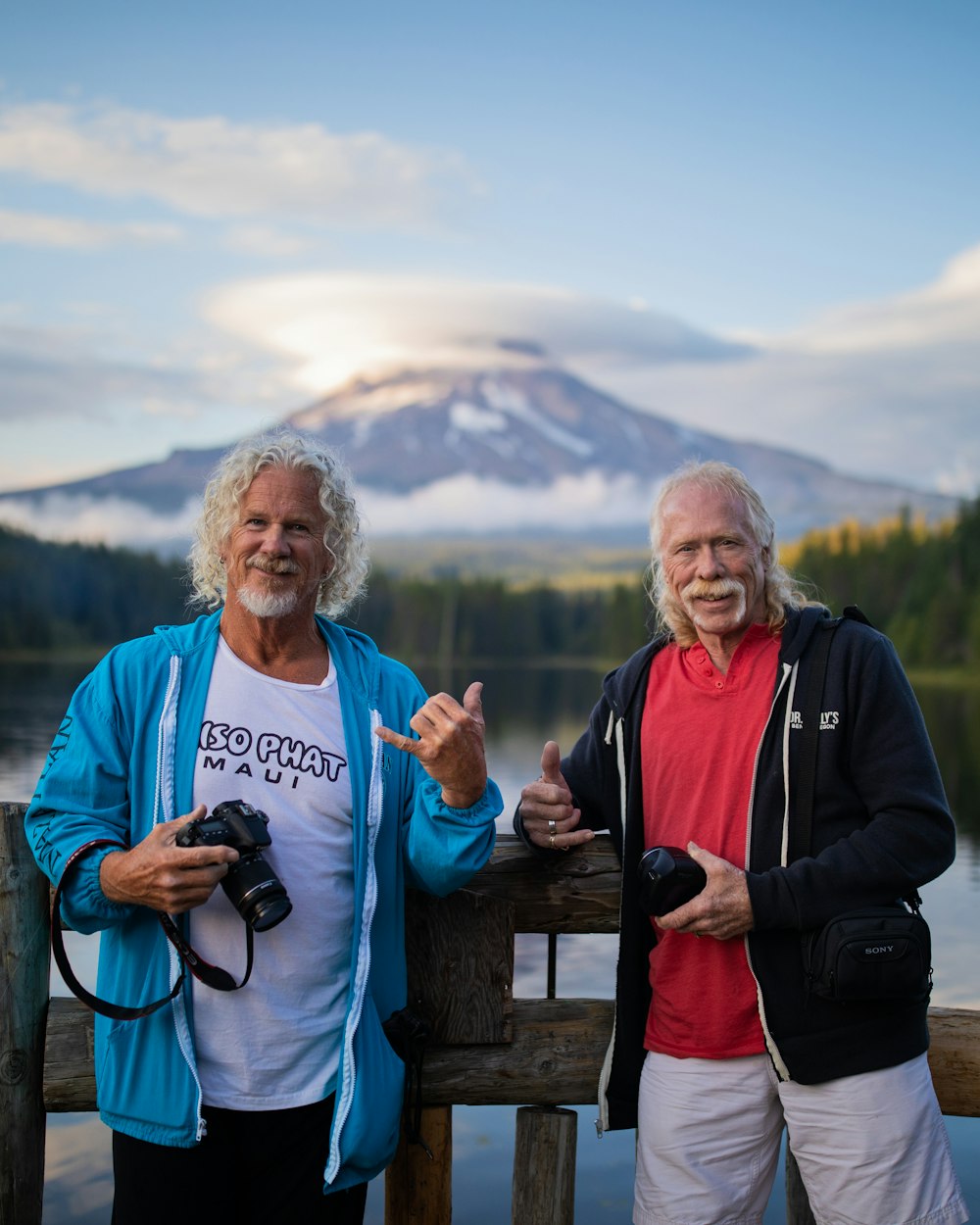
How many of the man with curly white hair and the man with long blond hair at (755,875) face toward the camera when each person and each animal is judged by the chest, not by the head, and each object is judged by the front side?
2

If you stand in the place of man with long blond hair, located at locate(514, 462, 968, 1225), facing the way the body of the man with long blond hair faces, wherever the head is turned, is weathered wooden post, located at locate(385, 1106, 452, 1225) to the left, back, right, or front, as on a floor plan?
right

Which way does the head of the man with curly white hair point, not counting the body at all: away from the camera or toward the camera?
toward the camera

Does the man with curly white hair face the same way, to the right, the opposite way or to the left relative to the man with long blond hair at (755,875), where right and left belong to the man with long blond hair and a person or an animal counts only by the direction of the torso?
the same way

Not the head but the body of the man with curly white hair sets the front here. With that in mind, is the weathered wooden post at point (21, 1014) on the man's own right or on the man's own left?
on the man's own right

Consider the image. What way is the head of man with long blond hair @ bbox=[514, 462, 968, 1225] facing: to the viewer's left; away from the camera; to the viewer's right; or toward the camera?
toward the camera

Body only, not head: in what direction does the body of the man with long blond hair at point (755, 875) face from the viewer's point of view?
toward the camera

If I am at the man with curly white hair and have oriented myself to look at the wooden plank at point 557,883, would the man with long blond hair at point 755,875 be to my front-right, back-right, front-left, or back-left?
front-right

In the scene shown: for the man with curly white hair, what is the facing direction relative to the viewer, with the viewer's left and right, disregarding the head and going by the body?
facing the viewer
